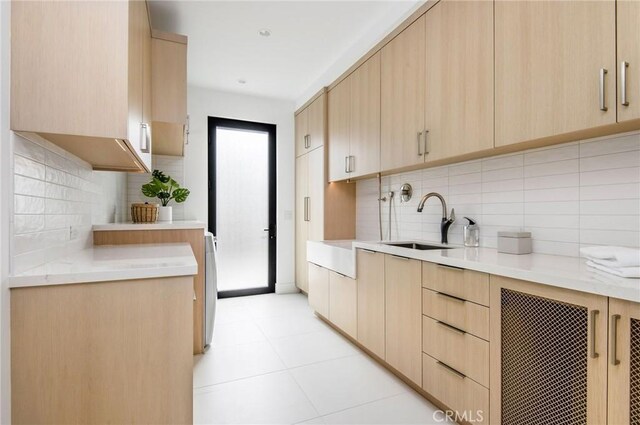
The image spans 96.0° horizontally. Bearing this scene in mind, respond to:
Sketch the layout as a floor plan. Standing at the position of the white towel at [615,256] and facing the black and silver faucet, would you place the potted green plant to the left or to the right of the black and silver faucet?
left

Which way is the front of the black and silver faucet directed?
to the viewer's left

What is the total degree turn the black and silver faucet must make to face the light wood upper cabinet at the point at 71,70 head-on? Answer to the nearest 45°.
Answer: approximately 45° to its left

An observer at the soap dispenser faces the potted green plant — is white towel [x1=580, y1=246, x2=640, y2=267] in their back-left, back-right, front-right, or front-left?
back-left

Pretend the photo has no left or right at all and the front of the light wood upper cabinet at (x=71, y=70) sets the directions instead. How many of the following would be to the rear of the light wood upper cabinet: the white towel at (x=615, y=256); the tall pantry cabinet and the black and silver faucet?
0

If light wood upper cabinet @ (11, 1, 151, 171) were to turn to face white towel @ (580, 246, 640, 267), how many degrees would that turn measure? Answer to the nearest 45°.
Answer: approximately 45° to its right

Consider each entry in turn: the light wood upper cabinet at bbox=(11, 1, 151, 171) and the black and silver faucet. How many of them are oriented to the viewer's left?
1

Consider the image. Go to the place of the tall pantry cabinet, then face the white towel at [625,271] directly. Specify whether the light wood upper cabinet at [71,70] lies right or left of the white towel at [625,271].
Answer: right

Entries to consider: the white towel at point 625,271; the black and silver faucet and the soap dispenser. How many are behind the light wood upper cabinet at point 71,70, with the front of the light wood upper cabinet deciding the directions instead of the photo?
0

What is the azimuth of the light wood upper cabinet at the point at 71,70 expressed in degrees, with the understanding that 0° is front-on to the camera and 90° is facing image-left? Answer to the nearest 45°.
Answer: approximately 270°

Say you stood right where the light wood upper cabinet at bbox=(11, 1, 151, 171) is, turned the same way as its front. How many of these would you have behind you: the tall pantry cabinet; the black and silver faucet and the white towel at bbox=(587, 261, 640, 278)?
0

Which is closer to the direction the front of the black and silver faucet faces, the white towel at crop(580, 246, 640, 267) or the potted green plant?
the potted green plant

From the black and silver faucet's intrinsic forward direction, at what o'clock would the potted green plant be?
The potted green plant is roughly at 12 o'clock from the black and silver faucet.

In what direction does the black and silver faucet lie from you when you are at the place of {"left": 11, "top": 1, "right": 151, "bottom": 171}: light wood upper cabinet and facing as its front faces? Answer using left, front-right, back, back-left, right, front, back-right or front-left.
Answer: front

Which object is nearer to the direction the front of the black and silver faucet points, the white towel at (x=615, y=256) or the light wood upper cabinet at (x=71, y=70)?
the light wood upper cabinet

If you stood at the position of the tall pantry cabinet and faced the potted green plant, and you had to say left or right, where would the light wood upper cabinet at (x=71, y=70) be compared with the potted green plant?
left

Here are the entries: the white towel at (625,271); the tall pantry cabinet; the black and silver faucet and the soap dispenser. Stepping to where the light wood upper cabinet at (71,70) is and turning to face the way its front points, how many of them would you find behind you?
0
